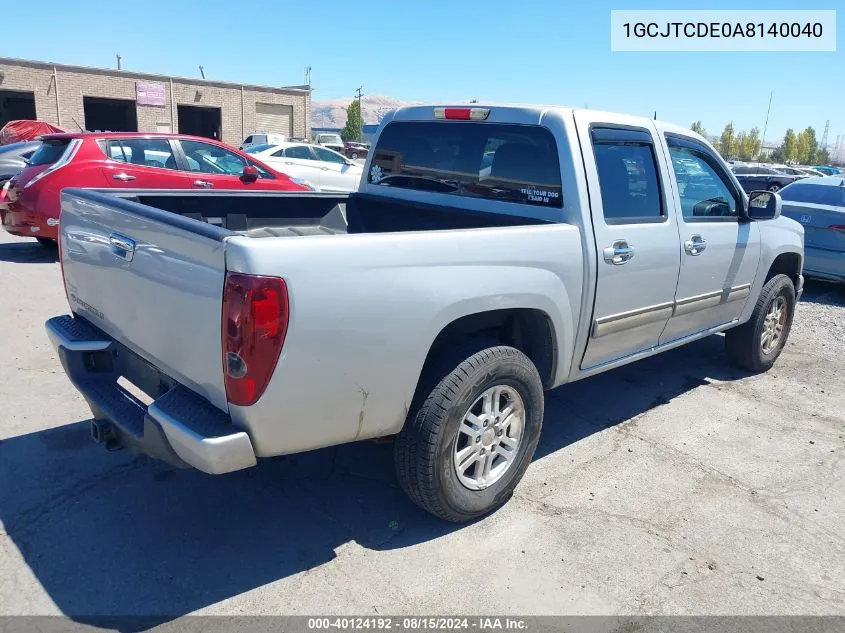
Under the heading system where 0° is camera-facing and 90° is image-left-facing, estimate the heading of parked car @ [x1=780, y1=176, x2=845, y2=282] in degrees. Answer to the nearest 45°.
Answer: approximately 225°

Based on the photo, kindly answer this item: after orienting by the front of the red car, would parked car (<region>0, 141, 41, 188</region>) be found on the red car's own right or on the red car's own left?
on the red car's own left

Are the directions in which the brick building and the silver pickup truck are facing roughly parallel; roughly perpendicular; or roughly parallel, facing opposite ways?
roughly perpendicular

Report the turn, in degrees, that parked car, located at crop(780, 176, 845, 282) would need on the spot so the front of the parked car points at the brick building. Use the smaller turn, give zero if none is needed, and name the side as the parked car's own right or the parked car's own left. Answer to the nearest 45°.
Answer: approximately 90° to the parked car's own left

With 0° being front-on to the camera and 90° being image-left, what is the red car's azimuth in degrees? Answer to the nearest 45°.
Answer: approximately 225°

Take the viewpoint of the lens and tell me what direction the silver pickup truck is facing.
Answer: facing away from the viewer and to the right of the viewer

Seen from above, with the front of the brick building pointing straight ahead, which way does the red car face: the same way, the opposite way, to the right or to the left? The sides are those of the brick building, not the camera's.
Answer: to the left

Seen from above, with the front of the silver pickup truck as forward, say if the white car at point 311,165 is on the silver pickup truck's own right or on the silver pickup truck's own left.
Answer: on the silver pickup truck's own left
